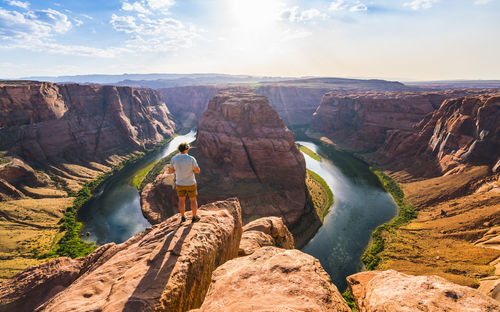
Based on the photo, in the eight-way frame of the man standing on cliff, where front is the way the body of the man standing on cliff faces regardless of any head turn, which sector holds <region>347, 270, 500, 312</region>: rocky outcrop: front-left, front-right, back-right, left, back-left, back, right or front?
back-right

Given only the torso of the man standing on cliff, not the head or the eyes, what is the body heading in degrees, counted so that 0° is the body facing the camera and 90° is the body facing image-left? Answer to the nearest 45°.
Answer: approximately 180°
